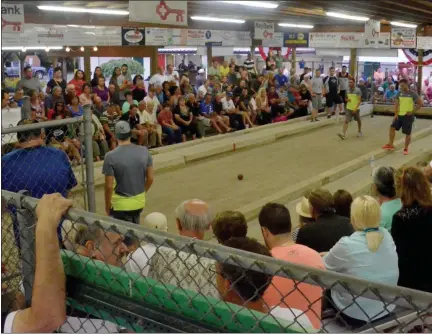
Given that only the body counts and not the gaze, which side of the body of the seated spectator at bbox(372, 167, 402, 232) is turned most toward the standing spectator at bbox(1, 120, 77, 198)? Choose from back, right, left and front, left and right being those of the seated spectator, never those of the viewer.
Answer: left

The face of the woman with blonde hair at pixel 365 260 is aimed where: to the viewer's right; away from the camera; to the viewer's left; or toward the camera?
away from the camera

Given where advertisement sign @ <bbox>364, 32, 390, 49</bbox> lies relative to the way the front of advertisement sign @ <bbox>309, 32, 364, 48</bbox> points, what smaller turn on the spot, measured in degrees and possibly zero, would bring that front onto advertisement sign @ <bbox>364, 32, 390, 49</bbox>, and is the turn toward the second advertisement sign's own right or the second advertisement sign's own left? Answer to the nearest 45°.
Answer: approximately 45° to the second advertisement sign's own left

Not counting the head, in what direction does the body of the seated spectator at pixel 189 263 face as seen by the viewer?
away from the camera

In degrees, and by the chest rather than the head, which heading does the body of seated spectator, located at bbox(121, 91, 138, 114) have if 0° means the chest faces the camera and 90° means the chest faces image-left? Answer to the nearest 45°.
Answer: approximately 315°

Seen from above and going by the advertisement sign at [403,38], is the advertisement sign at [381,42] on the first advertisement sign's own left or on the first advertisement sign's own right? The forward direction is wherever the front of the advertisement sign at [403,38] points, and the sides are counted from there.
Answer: on the first advertisement sign's own right

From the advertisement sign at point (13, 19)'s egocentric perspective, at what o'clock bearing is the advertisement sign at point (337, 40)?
the advertisement sign at point (337, 40) is roughly at 8 o'clock from the advertisement sign at point (13, 19).

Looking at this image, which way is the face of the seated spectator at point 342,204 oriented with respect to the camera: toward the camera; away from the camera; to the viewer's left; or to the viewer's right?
away from the camera

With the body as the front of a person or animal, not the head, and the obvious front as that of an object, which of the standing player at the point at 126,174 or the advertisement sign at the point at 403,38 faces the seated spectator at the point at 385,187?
the advertisement sign

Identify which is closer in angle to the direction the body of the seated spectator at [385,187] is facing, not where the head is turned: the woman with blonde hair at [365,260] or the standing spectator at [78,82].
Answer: the standing spectator

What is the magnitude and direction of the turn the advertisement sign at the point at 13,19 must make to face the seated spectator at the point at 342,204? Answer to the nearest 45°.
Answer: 0° — it already faces them

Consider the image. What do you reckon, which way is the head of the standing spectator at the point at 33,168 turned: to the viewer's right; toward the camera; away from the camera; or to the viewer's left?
away from the camera

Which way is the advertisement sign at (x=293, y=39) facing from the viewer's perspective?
toward the camera

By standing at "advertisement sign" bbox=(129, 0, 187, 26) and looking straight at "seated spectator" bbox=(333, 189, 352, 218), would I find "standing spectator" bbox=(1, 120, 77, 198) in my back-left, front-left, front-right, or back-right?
front-right

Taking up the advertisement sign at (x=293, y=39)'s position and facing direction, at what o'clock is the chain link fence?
The chain link fence is roughly at 12 o'clock from the advertisement sign.

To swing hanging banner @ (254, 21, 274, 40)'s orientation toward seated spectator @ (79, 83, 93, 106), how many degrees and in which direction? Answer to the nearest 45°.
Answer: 0° — it already faces them

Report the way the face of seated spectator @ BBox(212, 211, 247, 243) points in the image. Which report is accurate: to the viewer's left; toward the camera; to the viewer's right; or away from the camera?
away from the camera
